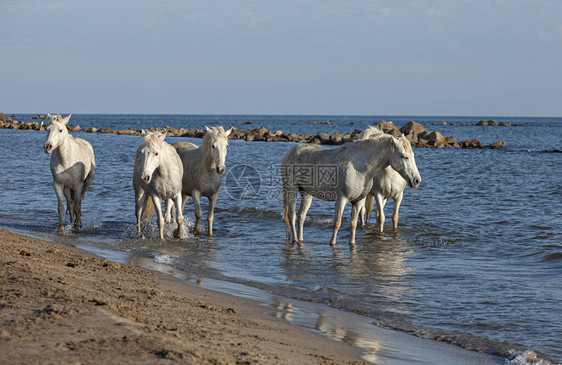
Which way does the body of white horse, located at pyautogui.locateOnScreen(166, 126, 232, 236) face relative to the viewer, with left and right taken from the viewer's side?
facing the viewer and to the right of the viewer

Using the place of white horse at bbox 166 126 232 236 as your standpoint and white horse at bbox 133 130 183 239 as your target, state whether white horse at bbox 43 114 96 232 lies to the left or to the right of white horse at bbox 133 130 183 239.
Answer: right

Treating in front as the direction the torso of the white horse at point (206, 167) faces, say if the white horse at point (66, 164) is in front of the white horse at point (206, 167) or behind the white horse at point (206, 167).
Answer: behind

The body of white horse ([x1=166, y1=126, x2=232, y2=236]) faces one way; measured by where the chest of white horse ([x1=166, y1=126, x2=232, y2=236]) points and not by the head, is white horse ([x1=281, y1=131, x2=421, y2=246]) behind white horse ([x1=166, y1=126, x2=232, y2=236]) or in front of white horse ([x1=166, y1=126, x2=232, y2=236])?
in front

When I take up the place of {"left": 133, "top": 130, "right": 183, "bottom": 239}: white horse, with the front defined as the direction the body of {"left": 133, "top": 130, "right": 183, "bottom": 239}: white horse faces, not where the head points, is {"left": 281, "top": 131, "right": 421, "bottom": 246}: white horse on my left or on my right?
on my left

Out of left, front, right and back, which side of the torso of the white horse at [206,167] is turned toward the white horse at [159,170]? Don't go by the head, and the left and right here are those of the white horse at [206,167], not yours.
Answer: right

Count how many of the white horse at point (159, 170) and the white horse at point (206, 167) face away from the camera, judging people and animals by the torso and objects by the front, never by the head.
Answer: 0

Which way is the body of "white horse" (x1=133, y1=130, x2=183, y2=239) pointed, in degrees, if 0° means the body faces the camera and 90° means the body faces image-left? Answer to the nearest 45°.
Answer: approximately 0°
